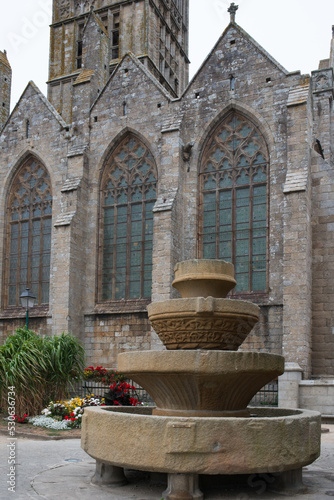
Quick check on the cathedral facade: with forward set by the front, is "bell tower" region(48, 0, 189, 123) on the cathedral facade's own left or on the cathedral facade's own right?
on the cathedral facade's own right

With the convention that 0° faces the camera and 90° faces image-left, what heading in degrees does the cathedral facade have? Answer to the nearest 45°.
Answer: approximately 45°

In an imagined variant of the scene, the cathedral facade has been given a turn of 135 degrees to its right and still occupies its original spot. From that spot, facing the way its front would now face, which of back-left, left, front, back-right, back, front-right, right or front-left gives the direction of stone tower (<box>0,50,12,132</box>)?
front-left

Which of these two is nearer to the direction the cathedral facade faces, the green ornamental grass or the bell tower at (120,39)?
the green ornamental grass

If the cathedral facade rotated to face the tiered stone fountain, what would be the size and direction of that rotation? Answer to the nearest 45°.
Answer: approximately 45° to its left
